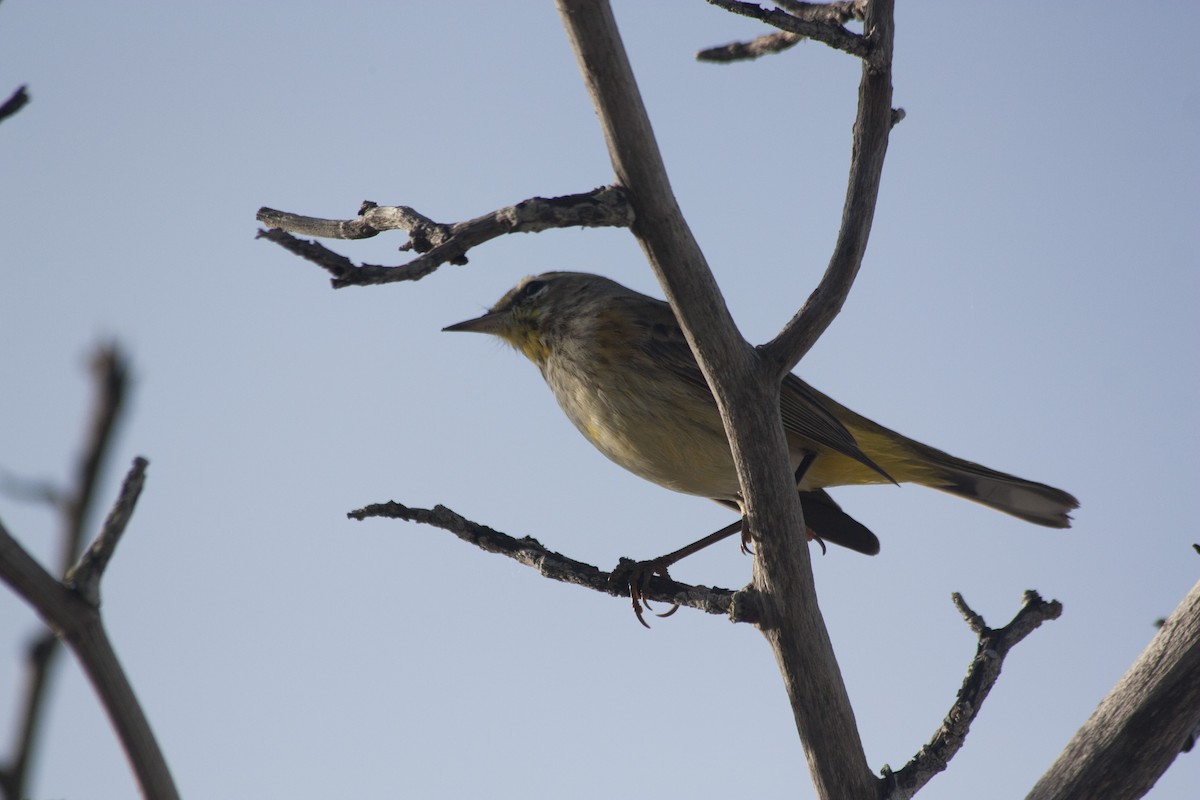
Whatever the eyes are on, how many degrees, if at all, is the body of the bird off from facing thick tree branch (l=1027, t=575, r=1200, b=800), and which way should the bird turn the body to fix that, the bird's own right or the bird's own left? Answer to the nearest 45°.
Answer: approximately 135° to the bird's own left

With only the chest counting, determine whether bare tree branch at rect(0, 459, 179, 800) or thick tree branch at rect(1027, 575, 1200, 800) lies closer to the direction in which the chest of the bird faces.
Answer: the bare tree branch

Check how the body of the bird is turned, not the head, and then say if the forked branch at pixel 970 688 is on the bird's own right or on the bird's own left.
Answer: on the bird's own left

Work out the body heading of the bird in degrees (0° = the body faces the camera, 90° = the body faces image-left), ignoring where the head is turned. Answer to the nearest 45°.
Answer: approximately 90°

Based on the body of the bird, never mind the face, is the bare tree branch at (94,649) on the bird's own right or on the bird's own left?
on the bird's own left

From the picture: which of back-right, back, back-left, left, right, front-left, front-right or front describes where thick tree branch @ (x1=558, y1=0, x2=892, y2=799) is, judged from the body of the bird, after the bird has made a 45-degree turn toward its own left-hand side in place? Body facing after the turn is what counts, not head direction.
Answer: front-left
